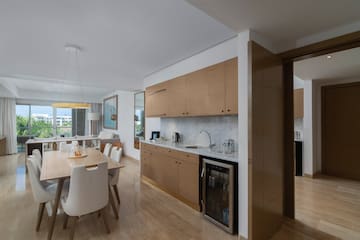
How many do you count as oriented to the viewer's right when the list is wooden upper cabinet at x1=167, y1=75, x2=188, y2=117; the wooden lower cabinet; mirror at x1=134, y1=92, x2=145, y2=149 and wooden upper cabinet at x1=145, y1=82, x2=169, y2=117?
0

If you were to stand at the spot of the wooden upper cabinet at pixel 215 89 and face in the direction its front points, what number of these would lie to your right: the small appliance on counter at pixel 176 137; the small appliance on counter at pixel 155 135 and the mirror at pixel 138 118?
3

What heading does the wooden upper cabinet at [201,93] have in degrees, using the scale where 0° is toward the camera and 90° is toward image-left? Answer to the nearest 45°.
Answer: approximately 45°

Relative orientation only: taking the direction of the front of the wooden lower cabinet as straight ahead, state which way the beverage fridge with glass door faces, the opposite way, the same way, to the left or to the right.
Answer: the same way

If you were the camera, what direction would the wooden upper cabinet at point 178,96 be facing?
facing the viewer and to the left of the viewer

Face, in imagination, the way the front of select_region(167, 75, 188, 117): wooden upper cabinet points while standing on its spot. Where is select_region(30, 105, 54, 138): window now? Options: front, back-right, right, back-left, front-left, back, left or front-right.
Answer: right

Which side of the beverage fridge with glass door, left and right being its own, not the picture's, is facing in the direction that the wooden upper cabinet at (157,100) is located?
right

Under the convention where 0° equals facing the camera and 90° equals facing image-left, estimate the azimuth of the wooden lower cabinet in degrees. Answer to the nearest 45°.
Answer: approximately 45°

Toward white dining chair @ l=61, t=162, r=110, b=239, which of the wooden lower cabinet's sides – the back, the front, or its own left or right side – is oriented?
front
